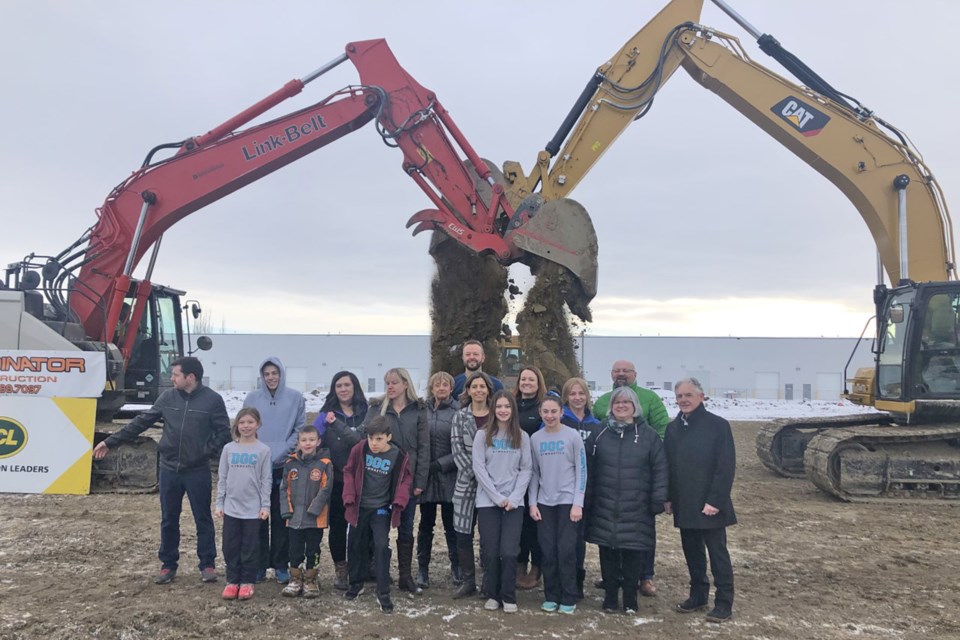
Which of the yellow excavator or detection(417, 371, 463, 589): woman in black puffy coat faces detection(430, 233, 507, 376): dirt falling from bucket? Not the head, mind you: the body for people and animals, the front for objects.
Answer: the yellow excavator

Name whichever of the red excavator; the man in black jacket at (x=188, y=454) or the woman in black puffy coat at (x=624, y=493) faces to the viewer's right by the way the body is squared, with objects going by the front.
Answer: the red excavator

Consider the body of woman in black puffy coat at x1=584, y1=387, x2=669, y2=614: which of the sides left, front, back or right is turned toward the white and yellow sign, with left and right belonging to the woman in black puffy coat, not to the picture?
right

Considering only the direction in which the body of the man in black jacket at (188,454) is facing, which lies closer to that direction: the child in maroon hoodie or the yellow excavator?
the child in maroon hoodie

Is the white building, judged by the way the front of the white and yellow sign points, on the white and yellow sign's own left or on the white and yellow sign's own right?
on the white and yellow sign's own left

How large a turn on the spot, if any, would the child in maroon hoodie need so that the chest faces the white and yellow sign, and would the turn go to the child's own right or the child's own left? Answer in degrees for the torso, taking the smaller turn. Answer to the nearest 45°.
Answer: approximately 135° to the child's own right

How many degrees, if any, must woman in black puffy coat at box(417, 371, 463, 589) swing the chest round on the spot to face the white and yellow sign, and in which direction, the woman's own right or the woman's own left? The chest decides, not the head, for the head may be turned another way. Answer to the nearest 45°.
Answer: approximately 135° to the woman's own right

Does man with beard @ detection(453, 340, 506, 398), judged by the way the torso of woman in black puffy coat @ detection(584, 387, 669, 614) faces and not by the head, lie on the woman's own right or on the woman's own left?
on the woman's own right

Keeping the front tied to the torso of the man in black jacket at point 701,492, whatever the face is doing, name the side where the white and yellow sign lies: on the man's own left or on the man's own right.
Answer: on the man's own right
